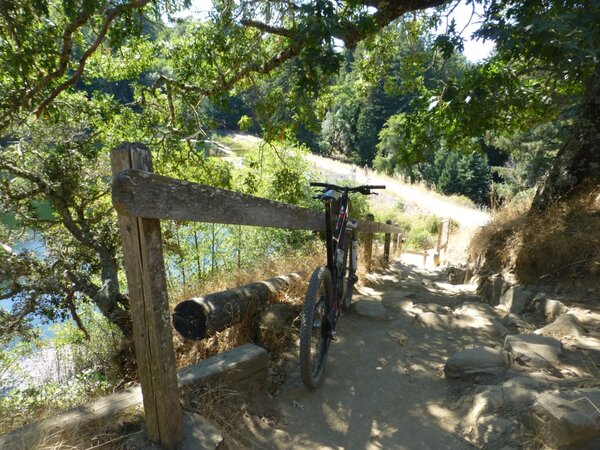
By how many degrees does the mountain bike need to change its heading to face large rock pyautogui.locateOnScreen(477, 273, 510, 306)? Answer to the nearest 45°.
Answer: approximately 45° to its right

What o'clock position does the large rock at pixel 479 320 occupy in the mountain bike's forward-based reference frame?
The large rock is roughly at 2 o'clock from the mountain bike.

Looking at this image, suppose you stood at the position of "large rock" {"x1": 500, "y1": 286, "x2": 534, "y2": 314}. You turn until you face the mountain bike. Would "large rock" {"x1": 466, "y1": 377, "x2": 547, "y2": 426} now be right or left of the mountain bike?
left

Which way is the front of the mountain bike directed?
away from the camera

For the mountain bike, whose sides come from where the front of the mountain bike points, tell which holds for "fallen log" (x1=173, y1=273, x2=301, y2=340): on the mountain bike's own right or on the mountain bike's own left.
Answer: on the mountain bike's own left

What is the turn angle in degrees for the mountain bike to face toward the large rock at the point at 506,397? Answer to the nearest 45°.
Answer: approximately 135° to its right

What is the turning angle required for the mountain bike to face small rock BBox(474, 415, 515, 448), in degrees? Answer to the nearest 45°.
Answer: approximately 135° to its right

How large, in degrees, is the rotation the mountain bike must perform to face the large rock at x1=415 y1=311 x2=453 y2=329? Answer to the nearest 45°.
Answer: approximately 45° to its right

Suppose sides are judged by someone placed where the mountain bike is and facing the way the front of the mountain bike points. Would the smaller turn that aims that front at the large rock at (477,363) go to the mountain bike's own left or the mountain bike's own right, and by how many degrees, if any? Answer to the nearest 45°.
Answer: approximately 90° to the mountain bike's own right

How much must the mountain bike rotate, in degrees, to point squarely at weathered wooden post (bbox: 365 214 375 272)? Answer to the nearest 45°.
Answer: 0° — it already faces it

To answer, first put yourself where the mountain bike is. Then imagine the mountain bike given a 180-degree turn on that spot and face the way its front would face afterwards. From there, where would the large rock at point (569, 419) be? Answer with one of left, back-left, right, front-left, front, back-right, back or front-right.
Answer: front-left
